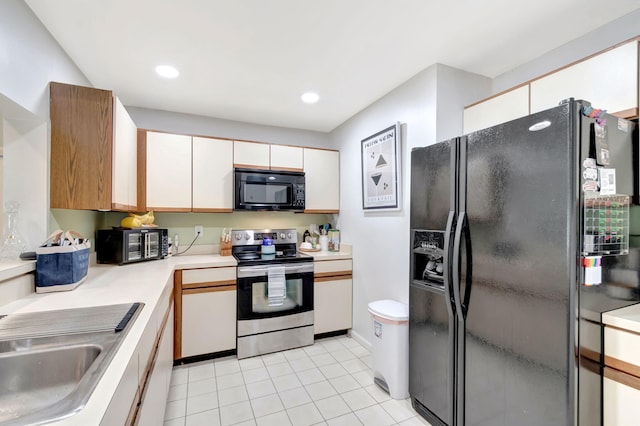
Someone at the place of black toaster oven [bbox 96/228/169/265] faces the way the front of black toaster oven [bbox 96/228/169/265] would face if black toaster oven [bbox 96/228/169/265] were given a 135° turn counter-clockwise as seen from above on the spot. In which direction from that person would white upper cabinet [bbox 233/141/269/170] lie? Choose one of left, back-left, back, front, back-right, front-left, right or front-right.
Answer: right

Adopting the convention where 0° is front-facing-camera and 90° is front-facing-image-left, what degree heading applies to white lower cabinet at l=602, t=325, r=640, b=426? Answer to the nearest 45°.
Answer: approximately 45°

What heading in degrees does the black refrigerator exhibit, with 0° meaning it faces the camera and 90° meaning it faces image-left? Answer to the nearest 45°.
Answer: approximately 45°

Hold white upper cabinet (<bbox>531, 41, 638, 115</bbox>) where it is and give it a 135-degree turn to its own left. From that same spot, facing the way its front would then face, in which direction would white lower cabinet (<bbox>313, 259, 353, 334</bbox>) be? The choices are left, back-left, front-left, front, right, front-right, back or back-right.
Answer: back

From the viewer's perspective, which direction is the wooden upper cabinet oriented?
to the viewer's right

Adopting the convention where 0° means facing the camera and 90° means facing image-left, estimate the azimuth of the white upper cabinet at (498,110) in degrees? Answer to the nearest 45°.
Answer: approximately 45°

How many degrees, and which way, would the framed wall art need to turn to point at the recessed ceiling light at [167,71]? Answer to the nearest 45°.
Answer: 0° — it already faces it

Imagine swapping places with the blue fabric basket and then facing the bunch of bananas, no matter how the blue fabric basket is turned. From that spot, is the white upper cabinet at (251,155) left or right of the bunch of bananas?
right

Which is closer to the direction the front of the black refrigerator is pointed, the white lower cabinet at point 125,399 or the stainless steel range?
the white lower cabinet

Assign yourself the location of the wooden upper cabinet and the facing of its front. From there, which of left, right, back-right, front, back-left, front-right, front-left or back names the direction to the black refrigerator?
front-right

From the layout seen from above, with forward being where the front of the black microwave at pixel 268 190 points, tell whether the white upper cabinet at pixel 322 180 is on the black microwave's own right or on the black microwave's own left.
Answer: on the black microwave's own left
